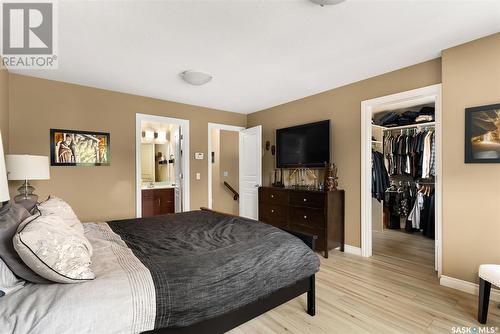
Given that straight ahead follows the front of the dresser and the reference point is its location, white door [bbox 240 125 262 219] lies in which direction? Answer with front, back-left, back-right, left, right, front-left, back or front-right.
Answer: right

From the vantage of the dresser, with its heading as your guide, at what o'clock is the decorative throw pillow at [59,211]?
The decorative throw pillow is roughly at 12 o'clock from the dresser.

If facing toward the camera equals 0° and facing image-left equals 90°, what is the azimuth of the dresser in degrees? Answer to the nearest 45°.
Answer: approximately 45°

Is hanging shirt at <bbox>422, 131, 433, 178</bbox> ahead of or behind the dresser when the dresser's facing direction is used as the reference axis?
behind

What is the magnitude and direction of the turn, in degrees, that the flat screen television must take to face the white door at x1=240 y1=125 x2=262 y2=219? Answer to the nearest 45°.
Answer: approximately 90° to its right

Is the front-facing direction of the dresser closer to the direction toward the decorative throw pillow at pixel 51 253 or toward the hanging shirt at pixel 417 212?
the decorative throw pillow

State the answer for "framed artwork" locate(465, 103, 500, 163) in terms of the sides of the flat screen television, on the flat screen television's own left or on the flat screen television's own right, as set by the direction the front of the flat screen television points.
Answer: on the flat screen television's own left

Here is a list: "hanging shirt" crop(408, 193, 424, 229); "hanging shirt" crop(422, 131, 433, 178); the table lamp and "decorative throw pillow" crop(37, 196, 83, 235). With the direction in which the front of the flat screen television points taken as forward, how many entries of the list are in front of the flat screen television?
2

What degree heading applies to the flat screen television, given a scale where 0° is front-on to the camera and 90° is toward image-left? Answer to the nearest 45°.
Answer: approximately 45°

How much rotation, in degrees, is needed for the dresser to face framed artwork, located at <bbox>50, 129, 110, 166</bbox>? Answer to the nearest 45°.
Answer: approximately 45° to its right
